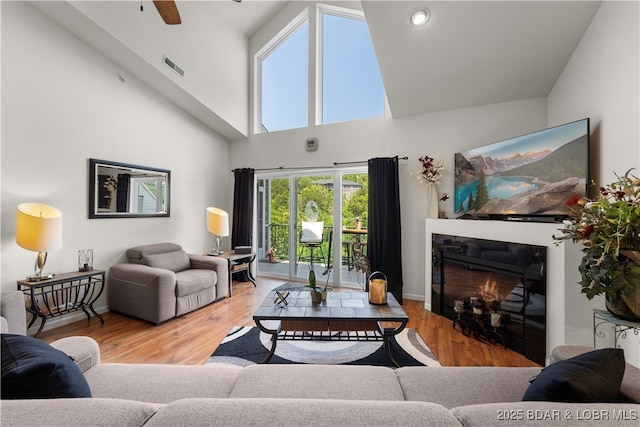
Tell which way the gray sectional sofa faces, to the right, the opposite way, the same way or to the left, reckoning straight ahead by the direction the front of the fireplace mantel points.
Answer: to the right

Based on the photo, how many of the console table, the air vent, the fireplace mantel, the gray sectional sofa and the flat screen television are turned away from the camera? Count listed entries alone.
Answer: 1

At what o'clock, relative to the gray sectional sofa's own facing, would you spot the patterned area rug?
The patterned area rug is roughly at 12 o'clock from the gray sectional sofa.

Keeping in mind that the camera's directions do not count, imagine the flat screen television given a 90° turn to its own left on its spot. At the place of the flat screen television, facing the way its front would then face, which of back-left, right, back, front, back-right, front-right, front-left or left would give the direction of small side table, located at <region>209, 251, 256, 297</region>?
back-right

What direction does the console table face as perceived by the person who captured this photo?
facing the viewer and to the right of the viewer

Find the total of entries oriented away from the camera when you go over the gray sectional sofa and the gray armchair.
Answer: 1

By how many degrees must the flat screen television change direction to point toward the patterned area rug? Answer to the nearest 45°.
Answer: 0° — it already faces it

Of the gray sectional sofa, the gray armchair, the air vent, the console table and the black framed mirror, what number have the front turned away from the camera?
1

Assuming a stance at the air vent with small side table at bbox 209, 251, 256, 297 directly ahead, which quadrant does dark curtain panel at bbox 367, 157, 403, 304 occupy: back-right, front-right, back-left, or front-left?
front-right

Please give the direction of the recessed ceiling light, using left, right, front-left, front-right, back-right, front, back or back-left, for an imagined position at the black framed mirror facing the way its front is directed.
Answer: front

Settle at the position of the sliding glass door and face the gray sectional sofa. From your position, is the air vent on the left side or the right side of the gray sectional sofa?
right

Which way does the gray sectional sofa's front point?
away from the camera

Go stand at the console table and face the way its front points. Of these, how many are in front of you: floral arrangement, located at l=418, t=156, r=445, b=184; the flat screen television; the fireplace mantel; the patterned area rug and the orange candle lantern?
5

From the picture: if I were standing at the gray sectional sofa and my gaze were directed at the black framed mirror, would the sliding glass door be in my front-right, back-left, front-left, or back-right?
front-right

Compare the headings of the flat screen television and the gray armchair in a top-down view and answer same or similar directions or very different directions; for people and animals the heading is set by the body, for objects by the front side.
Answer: very different directions

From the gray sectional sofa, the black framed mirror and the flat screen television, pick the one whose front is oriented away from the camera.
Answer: the gray sectional sofa

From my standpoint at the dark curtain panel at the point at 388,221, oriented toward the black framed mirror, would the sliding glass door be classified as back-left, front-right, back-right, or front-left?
front-right

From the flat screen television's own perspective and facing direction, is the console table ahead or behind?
ahead

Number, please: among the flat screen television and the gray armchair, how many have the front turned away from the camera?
0
